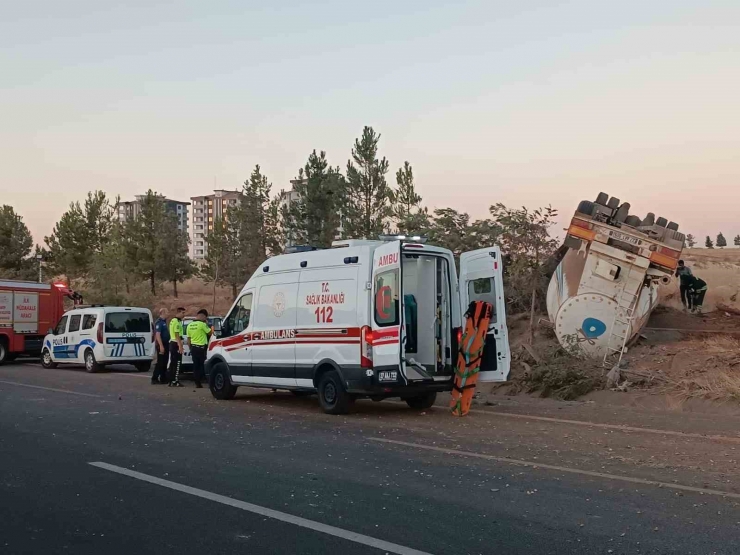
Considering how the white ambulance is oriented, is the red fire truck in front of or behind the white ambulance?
in front

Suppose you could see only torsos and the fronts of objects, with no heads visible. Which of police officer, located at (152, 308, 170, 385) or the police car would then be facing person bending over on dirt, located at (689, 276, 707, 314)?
the police officer

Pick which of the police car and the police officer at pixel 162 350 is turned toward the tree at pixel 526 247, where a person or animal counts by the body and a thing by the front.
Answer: the police officer

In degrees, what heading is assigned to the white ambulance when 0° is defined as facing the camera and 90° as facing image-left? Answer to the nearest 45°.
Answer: approximately 135°

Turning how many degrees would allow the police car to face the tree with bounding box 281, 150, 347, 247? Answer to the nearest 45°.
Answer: approximately 90° to its right

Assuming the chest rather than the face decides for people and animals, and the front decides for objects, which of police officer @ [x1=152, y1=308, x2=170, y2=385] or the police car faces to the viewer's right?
the police officer

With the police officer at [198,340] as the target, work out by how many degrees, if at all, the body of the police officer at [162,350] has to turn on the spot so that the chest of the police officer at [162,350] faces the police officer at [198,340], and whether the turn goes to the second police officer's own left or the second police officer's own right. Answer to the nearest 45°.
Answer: approximately 45° to the second police officer's own right

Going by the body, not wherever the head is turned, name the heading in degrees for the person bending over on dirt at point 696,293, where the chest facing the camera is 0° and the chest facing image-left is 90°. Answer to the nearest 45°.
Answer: approximately 90°

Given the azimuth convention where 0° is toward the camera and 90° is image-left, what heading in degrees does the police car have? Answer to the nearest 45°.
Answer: approximately 135°

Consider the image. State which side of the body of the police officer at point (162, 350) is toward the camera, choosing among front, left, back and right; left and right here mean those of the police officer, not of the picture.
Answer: right

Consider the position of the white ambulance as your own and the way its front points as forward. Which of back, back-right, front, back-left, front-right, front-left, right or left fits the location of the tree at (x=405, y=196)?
front-right

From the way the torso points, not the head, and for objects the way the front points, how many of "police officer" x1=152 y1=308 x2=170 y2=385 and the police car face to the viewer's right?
1
